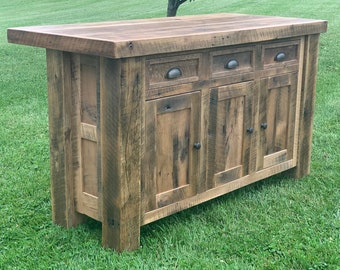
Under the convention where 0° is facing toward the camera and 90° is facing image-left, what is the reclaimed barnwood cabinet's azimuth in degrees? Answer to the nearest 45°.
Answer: approximately 315°
